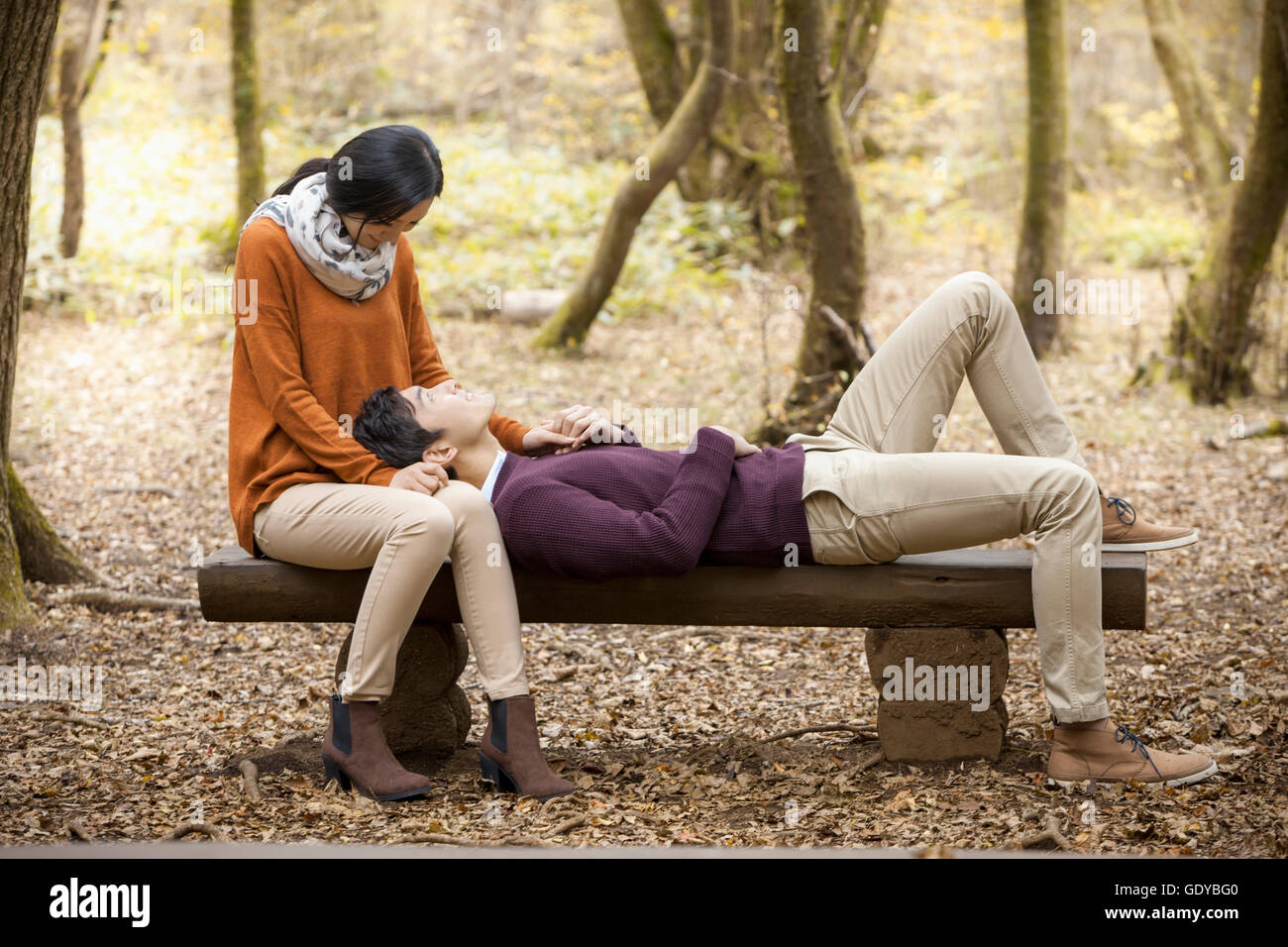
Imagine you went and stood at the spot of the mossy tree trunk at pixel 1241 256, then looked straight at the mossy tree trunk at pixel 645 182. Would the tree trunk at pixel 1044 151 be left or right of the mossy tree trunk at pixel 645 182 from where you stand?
right

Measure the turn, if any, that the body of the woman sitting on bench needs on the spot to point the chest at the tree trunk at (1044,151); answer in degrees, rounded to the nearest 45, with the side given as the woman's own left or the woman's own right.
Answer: approximately 90° to the woman's own left

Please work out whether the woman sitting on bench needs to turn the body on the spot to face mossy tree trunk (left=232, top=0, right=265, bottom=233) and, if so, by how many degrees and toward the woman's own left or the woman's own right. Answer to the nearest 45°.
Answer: approximately 135° to the woman's own left
